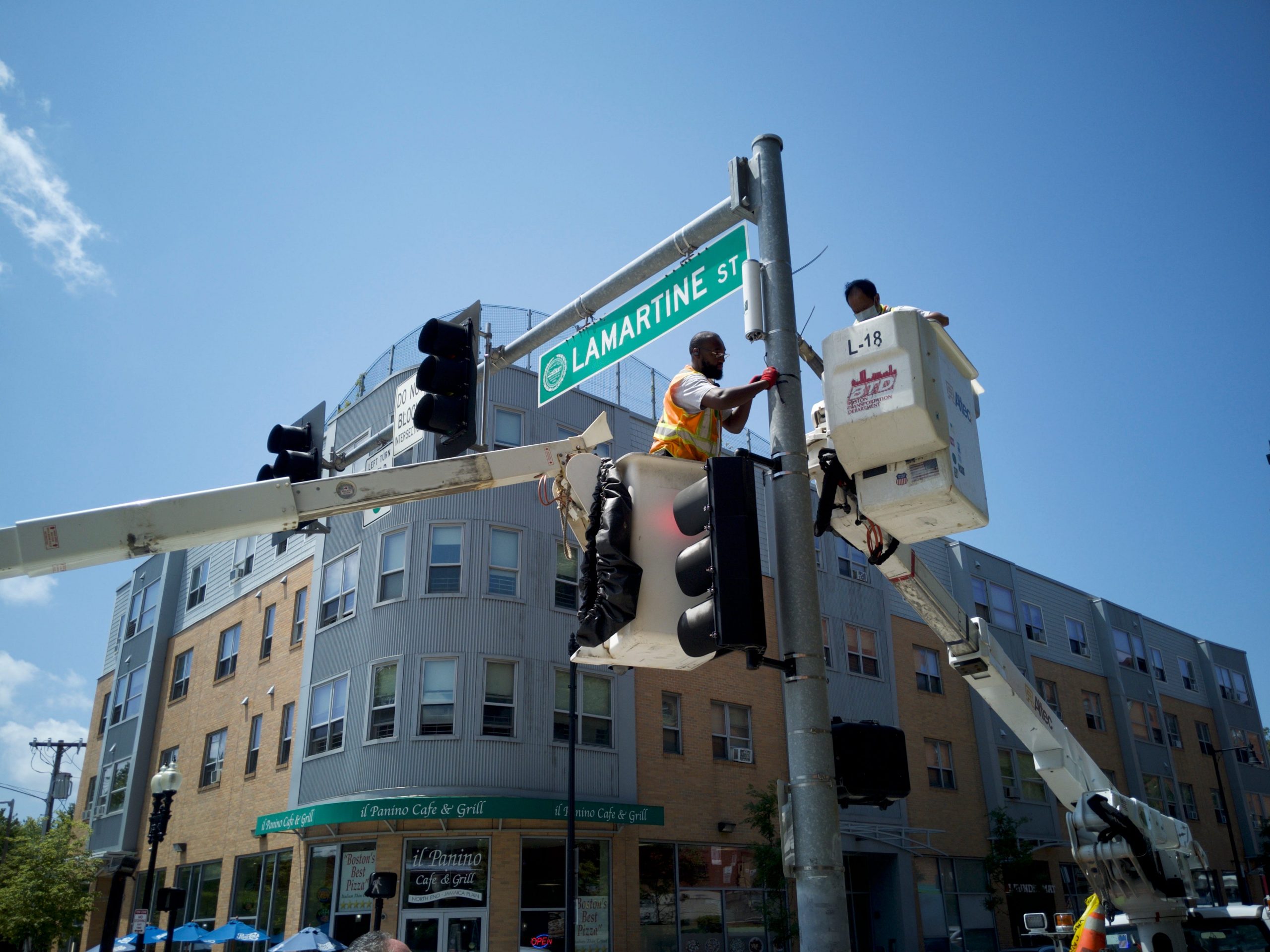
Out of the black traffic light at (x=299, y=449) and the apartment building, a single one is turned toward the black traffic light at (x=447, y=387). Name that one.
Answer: the apartment building

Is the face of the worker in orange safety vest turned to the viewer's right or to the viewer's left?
to the viewer's right

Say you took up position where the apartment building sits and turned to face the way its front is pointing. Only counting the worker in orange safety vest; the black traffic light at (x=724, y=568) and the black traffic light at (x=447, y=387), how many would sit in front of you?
3

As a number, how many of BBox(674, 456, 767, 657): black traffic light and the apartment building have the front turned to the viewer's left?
1

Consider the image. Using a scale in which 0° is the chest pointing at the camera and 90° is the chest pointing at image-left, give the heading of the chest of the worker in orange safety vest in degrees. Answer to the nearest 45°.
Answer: approximately 270°

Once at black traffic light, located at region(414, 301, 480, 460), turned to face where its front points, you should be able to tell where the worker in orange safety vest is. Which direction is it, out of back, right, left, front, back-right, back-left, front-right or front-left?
left

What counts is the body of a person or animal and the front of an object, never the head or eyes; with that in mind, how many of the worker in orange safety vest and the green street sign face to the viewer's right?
1

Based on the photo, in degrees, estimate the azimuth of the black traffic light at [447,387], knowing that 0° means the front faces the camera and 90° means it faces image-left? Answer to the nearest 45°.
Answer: approximately 45°
